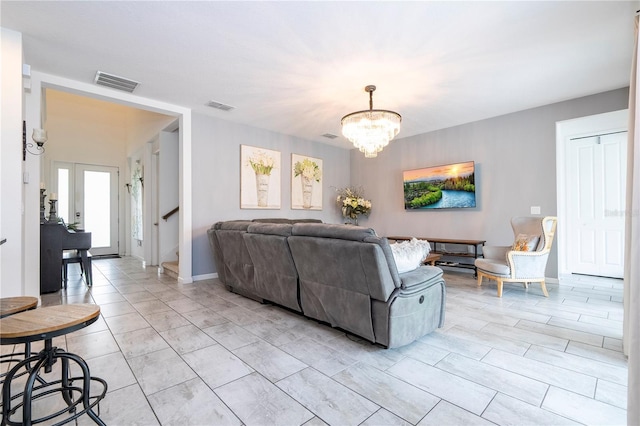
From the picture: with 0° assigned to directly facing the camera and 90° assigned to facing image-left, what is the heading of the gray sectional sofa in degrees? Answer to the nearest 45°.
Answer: approximately 225°

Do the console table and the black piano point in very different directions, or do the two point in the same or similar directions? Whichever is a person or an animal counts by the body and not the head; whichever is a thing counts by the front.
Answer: very different directions

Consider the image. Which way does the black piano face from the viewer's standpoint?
to the viewer's right

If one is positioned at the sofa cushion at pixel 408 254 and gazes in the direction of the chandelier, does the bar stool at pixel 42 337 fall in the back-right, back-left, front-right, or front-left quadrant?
back-left

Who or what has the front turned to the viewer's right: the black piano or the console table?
the black piano

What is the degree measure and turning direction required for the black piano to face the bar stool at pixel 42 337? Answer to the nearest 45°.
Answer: approximately 90° to its right

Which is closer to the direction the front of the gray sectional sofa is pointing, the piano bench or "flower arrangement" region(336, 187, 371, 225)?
the flower arrangement

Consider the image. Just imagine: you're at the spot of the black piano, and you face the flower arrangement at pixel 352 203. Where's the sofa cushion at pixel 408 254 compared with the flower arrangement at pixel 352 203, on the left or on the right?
right
